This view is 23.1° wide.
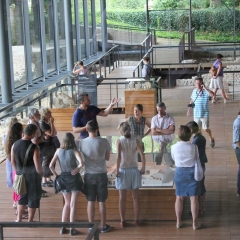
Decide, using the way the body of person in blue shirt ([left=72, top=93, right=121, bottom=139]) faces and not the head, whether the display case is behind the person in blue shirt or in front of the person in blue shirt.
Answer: in front

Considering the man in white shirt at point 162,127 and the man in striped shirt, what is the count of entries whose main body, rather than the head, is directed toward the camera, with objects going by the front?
2

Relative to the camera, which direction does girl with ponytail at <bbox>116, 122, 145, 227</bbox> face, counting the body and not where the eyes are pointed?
away from the camera

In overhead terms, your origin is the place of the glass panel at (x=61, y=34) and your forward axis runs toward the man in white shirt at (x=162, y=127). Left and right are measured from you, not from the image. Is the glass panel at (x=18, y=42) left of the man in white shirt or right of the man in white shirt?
right

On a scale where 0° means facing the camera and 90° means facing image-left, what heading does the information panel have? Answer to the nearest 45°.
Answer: approximately 0°

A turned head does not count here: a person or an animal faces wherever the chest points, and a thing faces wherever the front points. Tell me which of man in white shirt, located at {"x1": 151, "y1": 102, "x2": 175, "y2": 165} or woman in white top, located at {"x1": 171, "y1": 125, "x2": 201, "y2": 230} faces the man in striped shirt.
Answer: the woman in white top

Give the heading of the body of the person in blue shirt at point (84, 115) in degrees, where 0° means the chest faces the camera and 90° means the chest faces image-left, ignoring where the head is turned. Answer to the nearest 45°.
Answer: approximately 315°

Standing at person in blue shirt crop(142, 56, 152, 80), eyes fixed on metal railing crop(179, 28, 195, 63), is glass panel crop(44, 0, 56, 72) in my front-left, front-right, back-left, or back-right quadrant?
back-left

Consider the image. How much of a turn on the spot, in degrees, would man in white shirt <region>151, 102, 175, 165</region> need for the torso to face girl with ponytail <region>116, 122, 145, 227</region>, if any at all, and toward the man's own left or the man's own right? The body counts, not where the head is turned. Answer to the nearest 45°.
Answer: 0° — they already face them

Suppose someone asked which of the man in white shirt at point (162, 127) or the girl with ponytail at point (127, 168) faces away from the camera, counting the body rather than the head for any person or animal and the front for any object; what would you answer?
the girl with ponytail

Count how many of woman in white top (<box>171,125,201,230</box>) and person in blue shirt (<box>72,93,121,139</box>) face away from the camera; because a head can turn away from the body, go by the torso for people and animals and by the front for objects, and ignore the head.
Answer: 1

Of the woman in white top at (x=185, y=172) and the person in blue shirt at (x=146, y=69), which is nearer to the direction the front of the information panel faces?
the woman in white top

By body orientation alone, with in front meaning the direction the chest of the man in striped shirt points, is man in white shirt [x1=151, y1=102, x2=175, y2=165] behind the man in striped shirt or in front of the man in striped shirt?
in front

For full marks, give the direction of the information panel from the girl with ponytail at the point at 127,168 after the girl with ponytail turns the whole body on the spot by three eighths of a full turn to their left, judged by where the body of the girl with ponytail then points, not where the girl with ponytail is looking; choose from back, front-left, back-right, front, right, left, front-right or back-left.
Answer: back-right

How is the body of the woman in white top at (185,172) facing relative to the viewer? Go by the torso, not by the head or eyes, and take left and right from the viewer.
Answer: facing away from the viewer

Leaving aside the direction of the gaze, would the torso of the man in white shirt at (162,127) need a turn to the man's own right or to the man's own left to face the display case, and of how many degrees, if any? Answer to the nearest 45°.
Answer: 0° — they already face it

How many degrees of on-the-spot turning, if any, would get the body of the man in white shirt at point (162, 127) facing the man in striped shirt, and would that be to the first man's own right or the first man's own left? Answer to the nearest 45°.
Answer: approximately 135° to the first man's own left

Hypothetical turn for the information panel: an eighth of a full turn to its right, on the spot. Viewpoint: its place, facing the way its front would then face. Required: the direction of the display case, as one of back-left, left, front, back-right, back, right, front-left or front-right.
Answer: front-left
